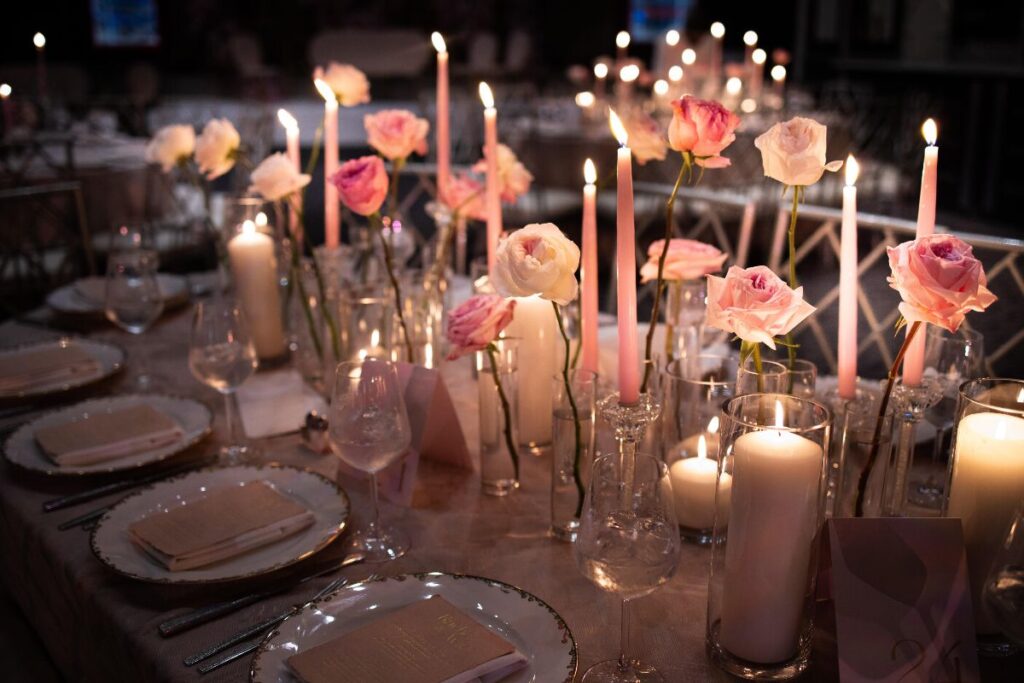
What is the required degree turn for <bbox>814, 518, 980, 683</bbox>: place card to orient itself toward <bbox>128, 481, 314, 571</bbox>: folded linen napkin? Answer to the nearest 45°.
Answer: approximately 90° to its right

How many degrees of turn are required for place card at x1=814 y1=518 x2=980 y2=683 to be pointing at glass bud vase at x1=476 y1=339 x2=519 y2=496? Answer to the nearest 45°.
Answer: approximately 135° to its right

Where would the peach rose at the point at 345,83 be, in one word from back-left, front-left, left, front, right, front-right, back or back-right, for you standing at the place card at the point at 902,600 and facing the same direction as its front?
back-right

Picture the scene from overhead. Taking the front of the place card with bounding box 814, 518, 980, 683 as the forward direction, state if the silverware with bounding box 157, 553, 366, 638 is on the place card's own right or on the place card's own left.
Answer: on the place card's own right

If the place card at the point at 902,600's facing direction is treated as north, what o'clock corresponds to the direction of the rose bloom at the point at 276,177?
The rose bloom is roughly at 4 o'clock from the place card.

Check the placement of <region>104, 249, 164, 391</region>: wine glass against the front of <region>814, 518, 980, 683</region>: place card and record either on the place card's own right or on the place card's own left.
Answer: on the place card's own right

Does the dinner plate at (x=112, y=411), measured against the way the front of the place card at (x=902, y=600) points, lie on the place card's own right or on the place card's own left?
on the place card's own right

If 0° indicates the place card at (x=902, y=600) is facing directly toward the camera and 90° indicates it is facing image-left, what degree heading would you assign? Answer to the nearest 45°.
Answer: approximately 0°

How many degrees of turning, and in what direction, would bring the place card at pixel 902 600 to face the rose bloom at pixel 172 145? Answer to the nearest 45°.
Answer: approximately 135° to its right

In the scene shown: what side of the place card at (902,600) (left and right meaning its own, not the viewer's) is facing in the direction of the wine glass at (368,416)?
right

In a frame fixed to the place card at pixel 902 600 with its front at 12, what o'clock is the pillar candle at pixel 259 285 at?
The pillar candle is roughly at 4 o'clock from the place card.

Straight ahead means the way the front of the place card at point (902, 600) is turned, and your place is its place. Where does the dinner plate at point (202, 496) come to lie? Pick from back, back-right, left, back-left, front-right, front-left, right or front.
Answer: right
